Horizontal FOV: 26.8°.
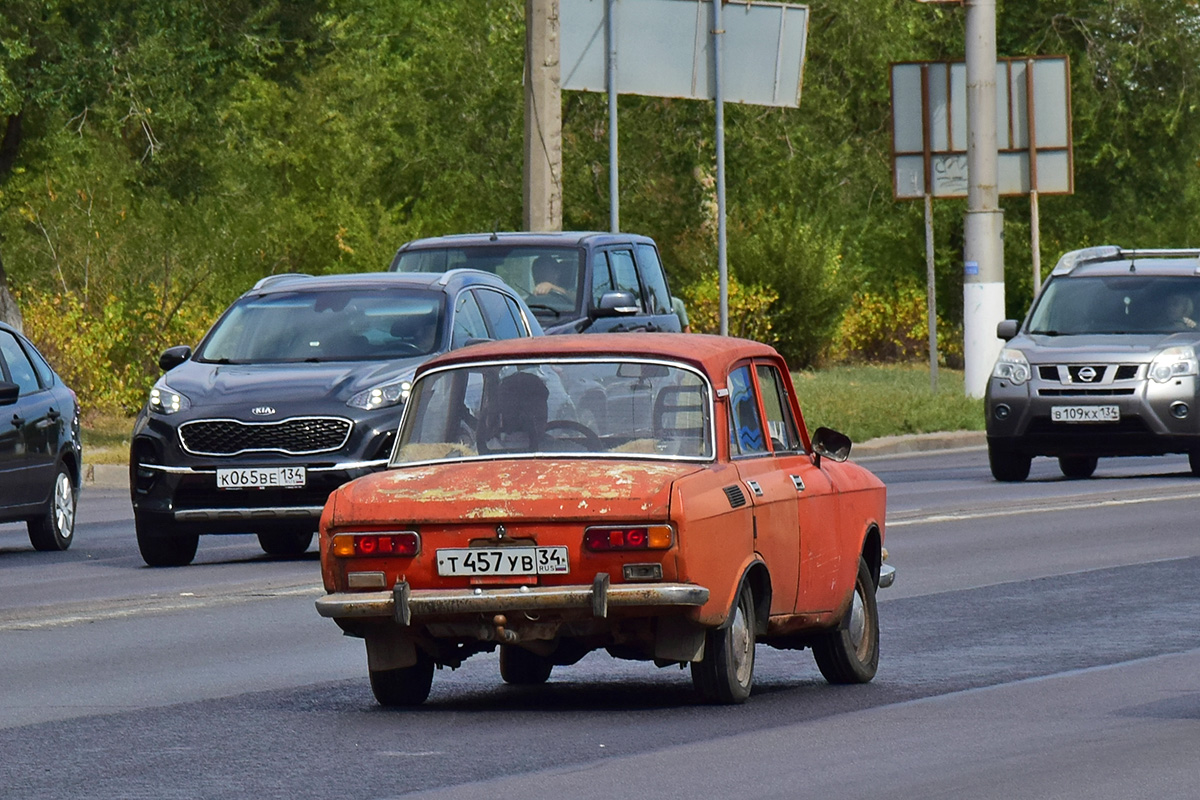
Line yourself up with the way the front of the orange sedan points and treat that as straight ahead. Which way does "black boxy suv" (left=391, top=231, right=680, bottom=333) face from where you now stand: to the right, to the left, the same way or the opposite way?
the opposite way

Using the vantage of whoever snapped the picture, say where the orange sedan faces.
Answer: facing away from the viewer and to the right of the viewer

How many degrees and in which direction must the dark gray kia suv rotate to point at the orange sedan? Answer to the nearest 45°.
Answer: approximately 45° to its left

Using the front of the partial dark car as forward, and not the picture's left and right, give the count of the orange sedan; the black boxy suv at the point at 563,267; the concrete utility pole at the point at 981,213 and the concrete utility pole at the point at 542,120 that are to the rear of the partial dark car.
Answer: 3

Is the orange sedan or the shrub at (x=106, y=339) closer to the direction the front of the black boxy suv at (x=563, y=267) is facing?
the orange sedan

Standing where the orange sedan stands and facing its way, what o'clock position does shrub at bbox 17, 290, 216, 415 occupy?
The shrub is roughly at 10 o'clock from the orange sedan.

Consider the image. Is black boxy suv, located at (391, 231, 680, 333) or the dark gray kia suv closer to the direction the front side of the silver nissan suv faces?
the dark gray kia suv

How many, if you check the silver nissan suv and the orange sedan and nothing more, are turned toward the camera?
1

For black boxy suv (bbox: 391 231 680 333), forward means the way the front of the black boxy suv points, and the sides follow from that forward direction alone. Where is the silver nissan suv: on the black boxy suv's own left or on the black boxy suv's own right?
on the black boxy suv's own left

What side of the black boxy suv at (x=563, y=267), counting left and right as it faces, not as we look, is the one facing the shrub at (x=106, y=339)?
right

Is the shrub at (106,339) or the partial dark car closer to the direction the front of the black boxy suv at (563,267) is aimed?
the partial dark car

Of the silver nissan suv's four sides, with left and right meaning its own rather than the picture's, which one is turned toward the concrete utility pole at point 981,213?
back

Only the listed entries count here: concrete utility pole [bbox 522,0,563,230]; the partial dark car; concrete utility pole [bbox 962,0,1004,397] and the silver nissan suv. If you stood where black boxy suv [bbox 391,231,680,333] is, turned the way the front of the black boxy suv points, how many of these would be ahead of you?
1

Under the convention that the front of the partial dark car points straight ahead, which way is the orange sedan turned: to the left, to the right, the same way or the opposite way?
the opposite way

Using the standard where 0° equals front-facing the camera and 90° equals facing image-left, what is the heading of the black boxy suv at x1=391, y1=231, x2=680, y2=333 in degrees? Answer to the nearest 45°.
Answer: approximately 45°

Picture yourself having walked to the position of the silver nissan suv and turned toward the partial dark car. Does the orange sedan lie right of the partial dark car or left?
left

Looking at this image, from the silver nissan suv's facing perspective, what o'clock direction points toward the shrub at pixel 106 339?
The shrub is roughly at 4 o'clock from the silver nissan suv.
